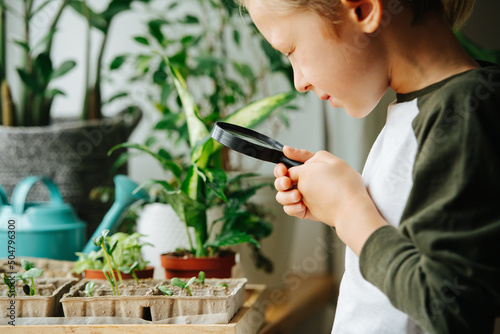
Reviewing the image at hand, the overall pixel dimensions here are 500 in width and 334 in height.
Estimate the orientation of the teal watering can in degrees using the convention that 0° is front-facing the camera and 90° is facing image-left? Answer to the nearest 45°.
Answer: approximately 270°
